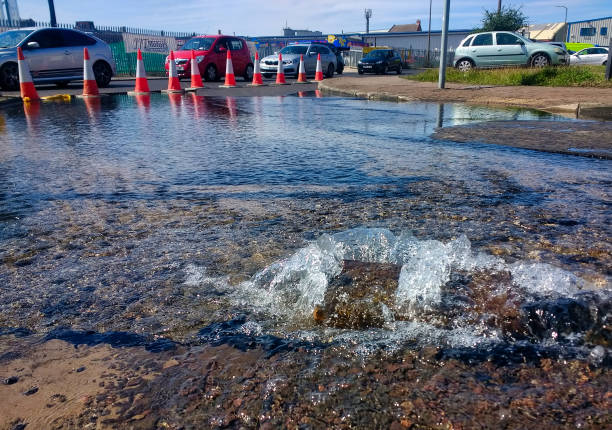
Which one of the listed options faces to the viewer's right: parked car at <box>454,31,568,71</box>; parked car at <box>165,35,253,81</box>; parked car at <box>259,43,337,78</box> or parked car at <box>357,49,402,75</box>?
parked car at <box>454,31,568,71</box>

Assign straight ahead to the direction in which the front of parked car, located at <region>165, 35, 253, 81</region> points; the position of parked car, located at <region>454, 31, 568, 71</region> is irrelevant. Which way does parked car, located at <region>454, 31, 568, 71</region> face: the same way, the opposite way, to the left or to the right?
to the left

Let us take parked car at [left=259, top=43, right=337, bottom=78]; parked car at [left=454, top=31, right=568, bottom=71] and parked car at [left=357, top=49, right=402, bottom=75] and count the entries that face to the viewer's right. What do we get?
1

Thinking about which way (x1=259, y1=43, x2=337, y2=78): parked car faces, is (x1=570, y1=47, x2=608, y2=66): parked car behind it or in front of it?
behind

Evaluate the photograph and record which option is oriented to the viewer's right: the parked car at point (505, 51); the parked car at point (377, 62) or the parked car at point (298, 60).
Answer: the parked car at point (505, 51)

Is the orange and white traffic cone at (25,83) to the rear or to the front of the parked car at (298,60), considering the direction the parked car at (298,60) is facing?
to the front

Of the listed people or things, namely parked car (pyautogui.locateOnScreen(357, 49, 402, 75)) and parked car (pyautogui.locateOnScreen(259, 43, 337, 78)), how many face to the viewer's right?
0

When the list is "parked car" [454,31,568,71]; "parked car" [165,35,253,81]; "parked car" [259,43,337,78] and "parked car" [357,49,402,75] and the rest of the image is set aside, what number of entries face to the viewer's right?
1

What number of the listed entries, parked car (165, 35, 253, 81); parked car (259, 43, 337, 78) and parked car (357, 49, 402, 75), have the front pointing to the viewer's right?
0

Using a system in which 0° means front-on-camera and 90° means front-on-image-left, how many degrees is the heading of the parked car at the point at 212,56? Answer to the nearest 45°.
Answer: approximately 45°

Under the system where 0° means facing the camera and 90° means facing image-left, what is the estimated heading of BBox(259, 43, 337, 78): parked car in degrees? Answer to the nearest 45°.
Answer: approximately 45°

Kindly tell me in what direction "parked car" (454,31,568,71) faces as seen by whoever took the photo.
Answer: facing to the right of the viewer

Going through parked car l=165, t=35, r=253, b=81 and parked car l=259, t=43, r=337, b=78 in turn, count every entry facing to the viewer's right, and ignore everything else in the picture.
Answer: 0

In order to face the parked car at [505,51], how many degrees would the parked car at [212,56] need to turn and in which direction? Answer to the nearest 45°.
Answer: approximately 135° to its left
